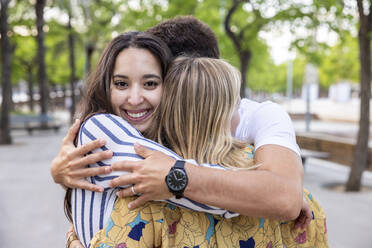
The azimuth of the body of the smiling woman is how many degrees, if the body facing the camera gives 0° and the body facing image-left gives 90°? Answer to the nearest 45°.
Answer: approximately 315°

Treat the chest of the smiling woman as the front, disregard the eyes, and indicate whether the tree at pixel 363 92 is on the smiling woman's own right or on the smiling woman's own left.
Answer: on the smiling woman's own left

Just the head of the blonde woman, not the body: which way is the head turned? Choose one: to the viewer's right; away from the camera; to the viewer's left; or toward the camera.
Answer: away from the camera

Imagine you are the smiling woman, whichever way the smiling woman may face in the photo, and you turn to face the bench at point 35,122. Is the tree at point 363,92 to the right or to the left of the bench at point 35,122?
right
